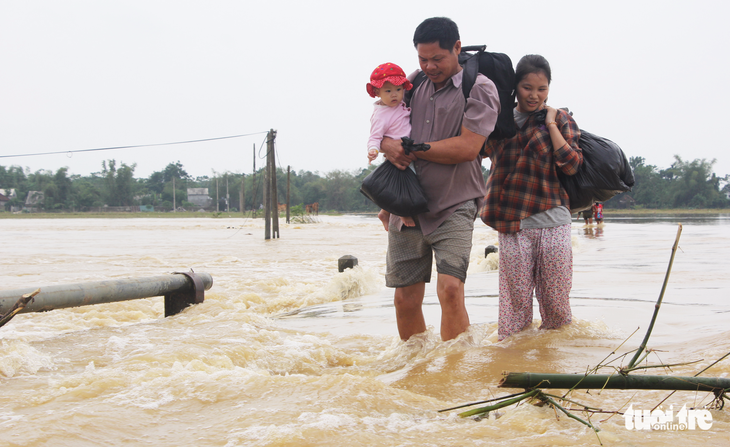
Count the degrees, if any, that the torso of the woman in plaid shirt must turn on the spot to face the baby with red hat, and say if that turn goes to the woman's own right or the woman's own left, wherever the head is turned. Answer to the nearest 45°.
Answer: approximately 90° to the woman's own right

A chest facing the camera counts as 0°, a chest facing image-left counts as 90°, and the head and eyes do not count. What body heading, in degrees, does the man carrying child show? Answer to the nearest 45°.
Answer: approximately 45°

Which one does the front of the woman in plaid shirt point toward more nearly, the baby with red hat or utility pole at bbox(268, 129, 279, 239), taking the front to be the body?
the baby with red hat

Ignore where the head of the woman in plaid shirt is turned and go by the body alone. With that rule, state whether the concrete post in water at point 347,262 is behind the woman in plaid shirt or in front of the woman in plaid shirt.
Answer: behind

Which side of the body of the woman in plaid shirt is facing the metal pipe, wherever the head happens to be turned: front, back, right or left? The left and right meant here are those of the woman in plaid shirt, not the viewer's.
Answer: right

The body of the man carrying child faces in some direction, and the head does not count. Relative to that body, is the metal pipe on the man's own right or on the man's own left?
on the man's own right

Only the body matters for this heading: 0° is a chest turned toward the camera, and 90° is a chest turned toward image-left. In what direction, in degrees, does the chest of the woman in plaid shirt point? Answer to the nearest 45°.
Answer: approximately 0°

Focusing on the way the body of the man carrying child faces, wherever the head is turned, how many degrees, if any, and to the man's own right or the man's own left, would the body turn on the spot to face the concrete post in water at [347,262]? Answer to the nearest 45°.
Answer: approximately 135° to the man's own right

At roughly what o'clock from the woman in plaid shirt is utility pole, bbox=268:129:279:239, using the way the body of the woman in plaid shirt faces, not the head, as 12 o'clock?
The utility pole is roughly at 5 o'clock from the woman in plaid shirt.
